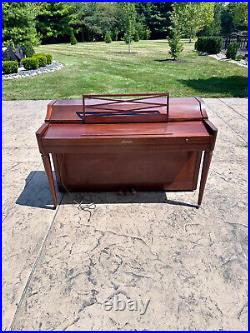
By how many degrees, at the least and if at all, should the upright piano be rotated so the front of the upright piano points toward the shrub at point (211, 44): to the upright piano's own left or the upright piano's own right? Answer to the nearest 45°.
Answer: approximately 180°

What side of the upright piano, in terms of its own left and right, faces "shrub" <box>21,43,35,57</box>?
back

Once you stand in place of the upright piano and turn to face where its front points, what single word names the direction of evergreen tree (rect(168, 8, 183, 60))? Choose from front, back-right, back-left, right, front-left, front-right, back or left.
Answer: back

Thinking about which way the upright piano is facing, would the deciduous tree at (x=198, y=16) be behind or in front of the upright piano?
behind

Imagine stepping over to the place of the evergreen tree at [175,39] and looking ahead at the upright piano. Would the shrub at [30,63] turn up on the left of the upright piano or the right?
right

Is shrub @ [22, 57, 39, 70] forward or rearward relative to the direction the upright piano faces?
rearward

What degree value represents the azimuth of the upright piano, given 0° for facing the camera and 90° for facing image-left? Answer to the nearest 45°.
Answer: approximately 0°

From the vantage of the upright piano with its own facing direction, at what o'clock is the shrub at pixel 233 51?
The shrub is roughly at 7 o'clock from the upright piano.

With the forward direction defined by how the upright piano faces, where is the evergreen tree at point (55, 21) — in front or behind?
behind

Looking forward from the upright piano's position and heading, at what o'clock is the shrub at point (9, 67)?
The shrub is roughly at 5 o'clock from the upright piano.
